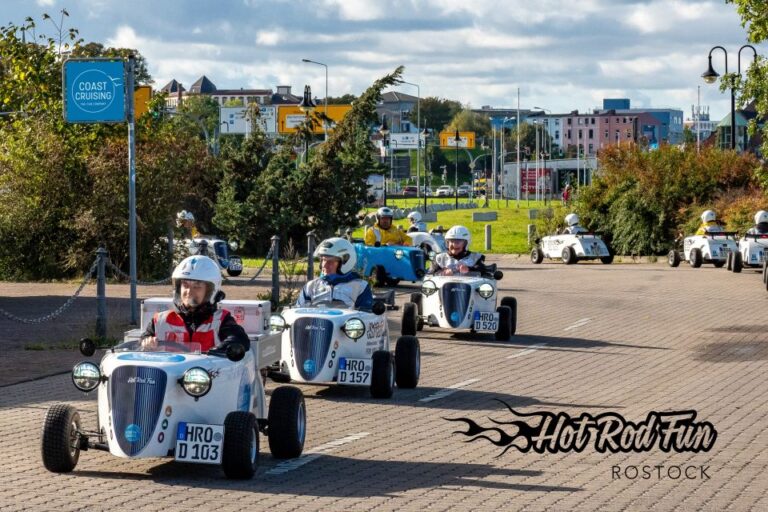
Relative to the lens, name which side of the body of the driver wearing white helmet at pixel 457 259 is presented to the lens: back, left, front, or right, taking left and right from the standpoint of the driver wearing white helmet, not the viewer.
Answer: front

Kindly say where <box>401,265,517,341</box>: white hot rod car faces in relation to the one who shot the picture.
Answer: facing the viewer

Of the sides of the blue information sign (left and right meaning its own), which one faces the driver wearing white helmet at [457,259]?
left

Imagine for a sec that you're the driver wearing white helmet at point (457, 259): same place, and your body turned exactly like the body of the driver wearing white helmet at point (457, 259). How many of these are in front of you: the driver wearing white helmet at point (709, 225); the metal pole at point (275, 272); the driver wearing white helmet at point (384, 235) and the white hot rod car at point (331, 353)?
1

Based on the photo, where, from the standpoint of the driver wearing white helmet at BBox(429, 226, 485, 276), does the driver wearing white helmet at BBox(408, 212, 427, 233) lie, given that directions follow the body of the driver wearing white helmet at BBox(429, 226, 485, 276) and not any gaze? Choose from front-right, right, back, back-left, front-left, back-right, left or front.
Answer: back

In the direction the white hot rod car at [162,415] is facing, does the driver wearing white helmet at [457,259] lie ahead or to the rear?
to the rear

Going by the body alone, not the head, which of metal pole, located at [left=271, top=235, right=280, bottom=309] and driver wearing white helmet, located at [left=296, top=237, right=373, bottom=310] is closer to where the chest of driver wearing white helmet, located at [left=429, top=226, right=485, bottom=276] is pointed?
the driver wearing white helmet

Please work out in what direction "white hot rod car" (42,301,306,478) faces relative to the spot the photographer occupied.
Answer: facing the viewer and to the left of the viewer

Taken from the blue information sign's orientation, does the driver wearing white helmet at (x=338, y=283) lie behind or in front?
in front

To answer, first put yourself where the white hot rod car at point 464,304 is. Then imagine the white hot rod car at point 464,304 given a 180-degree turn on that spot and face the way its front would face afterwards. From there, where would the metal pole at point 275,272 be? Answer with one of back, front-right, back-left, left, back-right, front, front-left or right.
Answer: front-left
